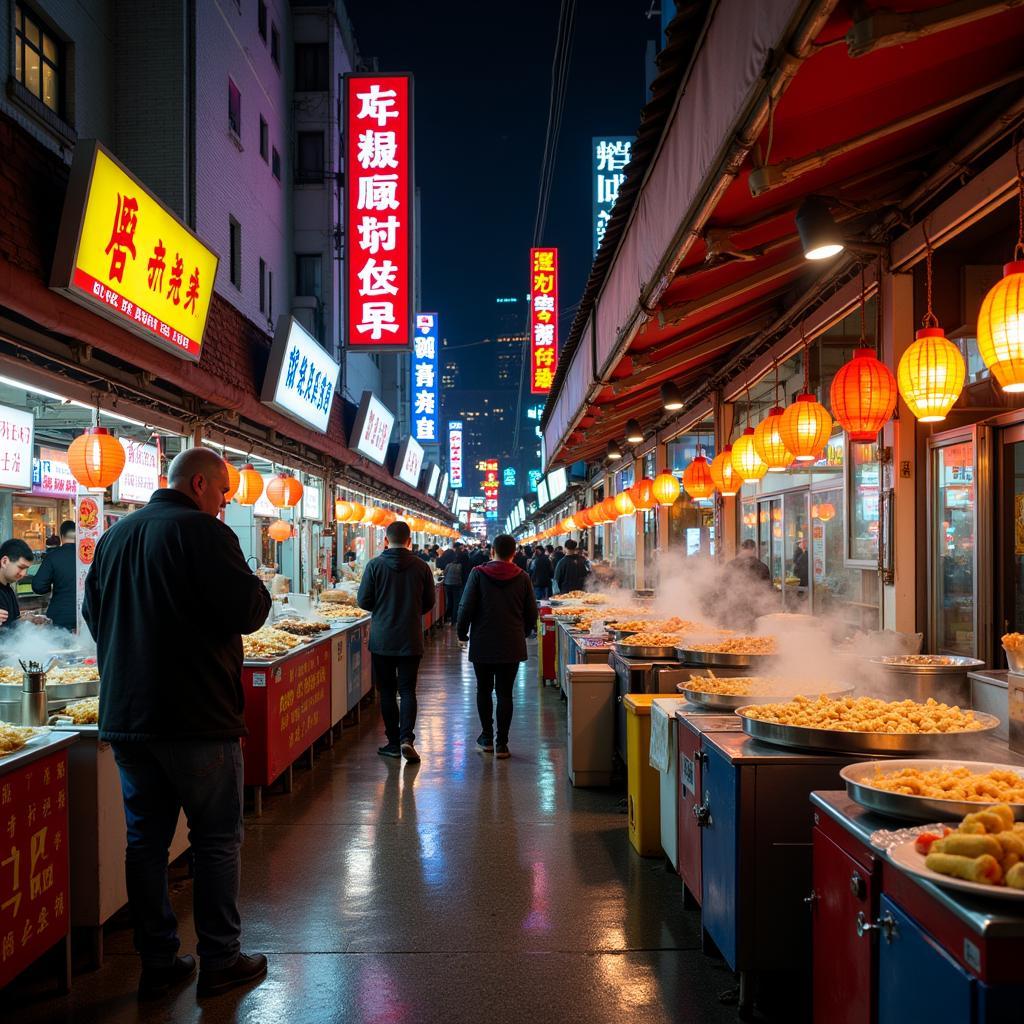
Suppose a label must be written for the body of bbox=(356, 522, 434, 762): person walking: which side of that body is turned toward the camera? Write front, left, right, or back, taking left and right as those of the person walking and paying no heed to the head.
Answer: back

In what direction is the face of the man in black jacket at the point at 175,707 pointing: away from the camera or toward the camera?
away from the camera

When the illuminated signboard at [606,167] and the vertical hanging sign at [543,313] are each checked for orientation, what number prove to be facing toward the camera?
2

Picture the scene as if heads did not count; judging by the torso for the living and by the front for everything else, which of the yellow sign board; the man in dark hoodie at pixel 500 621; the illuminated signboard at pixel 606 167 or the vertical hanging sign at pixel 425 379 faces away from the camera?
the man in dark hoodie

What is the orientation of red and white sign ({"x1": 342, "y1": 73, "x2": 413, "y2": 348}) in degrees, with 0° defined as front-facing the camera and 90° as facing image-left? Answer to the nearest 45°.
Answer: approximately 0°

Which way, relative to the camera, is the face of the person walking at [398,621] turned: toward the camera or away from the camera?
away from the camera

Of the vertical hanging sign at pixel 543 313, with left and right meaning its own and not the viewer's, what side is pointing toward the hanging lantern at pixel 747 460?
front

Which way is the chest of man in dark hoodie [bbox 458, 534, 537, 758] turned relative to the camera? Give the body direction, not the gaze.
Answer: away from the camera

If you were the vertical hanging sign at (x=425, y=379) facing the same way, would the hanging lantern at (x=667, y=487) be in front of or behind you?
in front

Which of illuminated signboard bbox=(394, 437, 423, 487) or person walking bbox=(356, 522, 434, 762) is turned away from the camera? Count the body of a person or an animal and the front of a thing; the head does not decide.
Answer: the person walking

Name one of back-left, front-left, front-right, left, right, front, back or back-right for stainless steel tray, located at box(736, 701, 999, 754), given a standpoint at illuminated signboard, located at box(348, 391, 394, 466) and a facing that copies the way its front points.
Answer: front-right

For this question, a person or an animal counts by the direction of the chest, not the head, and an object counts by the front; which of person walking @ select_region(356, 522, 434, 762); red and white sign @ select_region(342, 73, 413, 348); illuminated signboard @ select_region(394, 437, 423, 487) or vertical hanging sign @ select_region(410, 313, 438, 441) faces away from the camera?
the person walking

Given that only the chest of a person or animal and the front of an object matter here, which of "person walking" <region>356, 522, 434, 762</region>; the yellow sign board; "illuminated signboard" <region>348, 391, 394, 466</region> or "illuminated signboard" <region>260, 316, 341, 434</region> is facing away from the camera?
the person walking
